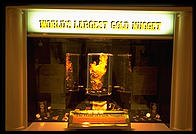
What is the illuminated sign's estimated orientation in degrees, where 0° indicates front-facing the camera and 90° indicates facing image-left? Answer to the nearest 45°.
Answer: approximately 0°
